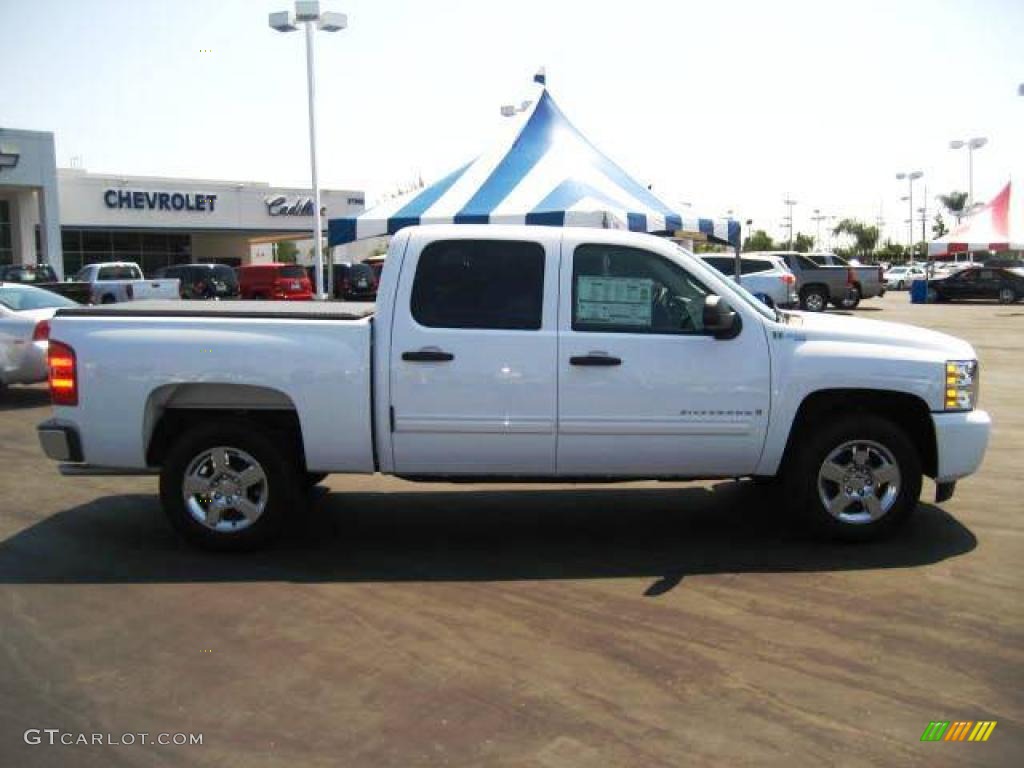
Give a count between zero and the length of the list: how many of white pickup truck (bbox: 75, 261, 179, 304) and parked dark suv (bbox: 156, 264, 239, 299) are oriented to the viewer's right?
0

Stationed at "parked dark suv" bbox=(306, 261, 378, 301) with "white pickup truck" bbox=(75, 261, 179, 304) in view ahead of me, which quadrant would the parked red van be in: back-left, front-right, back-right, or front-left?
front-right

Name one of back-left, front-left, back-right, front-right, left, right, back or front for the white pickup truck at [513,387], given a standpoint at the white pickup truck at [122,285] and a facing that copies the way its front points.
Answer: back-left

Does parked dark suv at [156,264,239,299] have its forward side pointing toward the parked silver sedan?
no

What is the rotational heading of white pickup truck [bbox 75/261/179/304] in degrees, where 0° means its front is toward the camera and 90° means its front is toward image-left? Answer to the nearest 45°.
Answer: approximately 135°

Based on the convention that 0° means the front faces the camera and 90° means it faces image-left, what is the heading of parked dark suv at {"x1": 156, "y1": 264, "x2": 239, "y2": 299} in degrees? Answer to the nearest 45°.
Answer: approximately 135°

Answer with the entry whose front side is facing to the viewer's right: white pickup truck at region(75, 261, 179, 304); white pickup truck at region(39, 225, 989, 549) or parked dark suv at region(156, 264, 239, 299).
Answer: white pickup truck at region(39, 225, 989, 549)

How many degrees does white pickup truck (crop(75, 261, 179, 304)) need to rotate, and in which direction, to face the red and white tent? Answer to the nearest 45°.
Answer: approximately 135° to its right

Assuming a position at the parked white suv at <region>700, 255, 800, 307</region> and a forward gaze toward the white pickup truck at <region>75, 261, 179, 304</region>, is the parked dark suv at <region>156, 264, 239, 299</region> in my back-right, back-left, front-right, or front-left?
front-right

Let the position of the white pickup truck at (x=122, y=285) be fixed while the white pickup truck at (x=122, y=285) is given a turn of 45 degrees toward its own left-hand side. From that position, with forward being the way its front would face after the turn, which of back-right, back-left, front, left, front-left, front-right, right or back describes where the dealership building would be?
right

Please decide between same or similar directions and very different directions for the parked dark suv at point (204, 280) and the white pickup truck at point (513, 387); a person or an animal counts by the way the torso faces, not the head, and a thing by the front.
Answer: very different directions

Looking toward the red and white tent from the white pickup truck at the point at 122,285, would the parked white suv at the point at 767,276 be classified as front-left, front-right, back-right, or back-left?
front-right

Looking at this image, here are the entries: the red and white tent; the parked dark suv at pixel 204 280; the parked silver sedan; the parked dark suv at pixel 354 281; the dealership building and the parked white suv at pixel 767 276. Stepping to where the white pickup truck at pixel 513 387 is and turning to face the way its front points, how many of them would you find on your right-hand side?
0

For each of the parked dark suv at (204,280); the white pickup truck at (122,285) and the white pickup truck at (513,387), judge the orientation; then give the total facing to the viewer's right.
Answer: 1

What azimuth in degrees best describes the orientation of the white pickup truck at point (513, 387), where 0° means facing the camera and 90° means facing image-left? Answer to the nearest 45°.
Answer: approximately 270°

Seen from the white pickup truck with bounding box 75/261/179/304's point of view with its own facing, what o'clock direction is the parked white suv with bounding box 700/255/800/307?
The parked white suv is roughly at 5 o'clock from the white pickup truck.

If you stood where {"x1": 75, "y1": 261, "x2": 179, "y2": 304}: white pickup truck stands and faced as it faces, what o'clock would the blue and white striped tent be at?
The blue and white striped tent is roughly at 7 o'clock from the white pickup truck.
